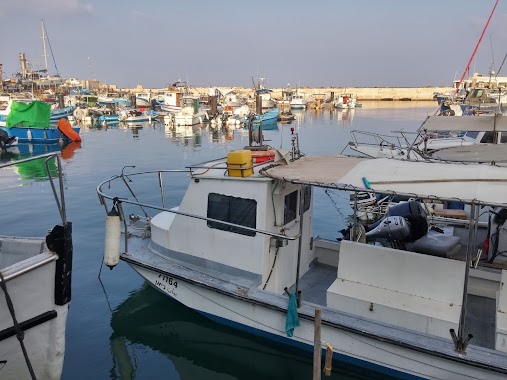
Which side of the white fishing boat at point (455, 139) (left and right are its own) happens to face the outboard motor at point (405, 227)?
left

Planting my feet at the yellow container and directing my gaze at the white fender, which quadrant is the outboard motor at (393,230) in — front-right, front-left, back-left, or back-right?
back-right

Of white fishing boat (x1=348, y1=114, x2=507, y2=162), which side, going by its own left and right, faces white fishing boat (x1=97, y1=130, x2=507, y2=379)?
left

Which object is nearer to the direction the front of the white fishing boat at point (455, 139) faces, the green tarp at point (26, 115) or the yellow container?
the green tarp

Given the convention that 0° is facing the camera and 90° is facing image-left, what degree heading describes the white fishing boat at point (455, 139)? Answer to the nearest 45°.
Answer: approximately 90°

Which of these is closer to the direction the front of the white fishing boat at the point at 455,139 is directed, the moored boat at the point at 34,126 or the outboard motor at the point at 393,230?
the moored boat
